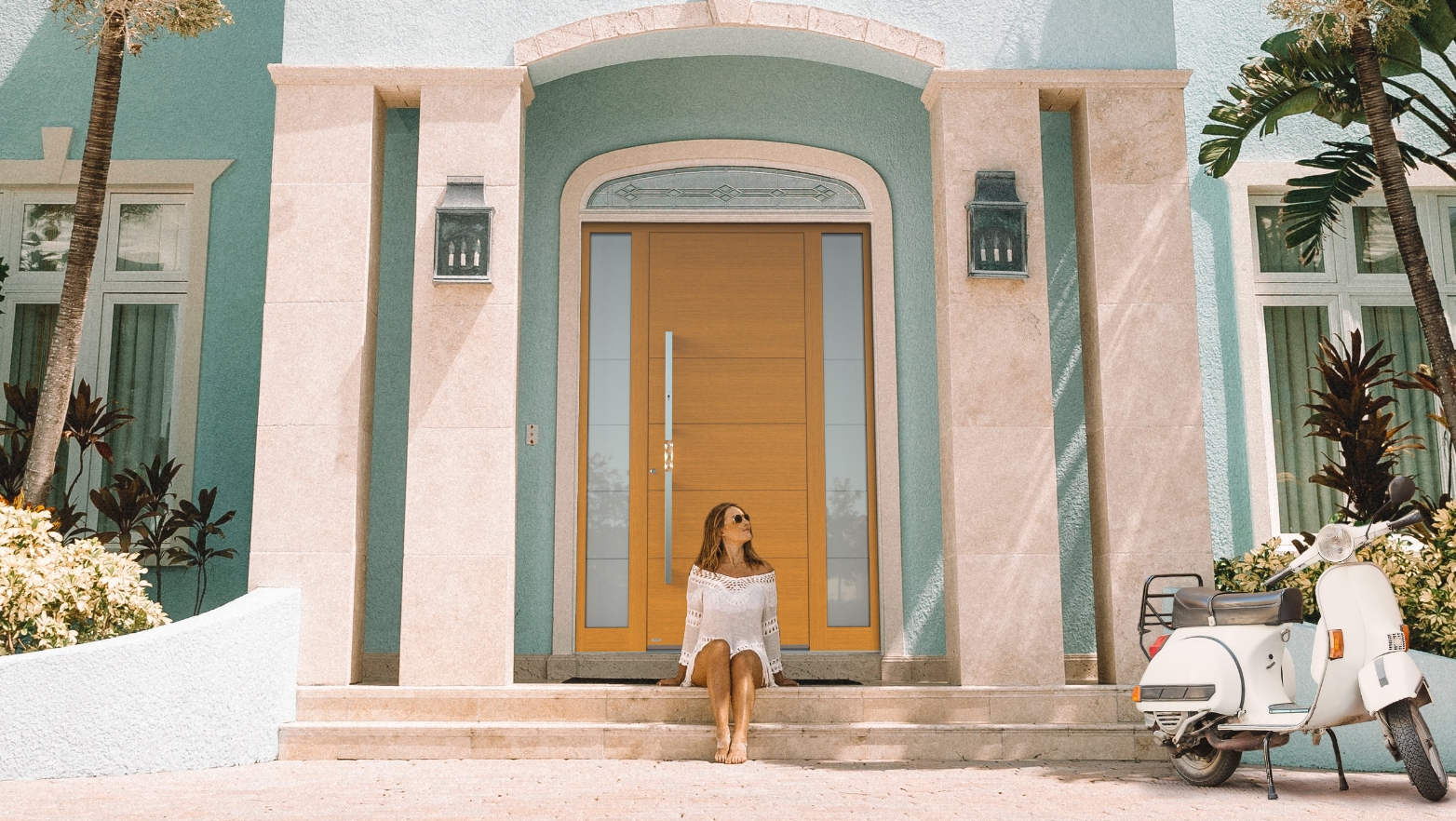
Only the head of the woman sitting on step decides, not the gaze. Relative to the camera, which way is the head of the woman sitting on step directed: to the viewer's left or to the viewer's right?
to the viewer's right

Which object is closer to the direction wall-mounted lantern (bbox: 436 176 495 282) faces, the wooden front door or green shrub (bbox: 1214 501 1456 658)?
the green shrub

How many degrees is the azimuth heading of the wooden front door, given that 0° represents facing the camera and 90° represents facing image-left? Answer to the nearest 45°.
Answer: approximately 0°

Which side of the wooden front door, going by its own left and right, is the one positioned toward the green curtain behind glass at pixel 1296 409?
left

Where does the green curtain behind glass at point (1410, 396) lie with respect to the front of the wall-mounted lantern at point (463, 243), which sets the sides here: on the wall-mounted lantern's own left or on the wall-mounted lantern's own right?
on the wall-mounted lantern's own left

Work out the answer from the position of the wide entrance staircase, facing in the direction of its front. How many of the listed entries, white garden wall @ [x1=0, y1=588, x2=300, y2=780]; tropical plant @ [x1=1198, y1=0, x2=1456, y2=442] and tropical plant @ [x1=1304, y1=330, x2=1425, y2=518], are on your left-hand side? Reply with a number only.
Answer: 2

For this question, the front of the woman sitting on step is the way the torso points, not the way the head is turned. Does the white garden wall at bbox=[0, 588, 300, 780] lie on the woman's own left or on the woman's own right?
on the woman's own right

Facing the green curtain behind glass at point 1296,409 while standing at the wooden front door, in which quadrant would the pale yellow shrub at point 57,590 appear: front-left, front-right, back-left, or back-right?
back-right
